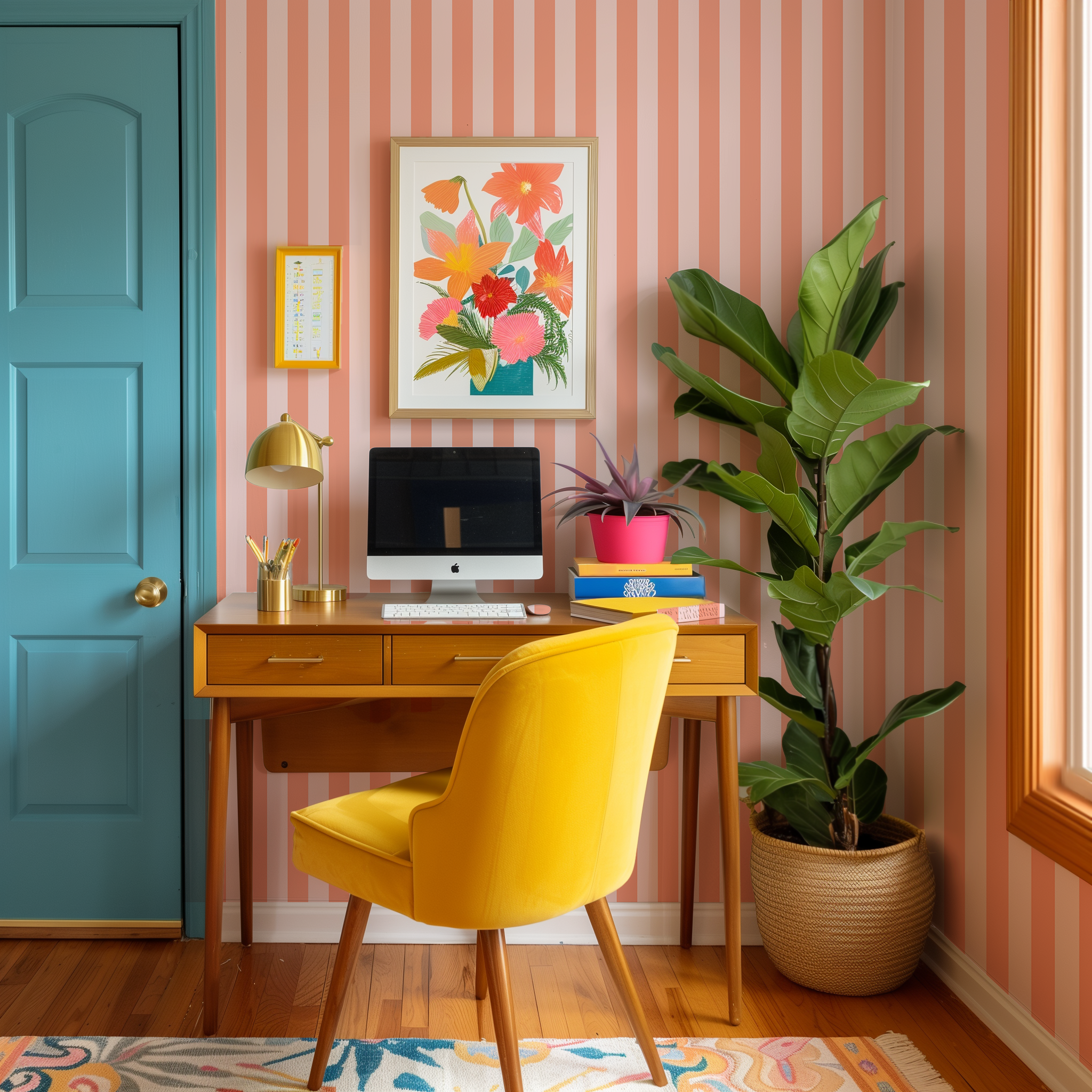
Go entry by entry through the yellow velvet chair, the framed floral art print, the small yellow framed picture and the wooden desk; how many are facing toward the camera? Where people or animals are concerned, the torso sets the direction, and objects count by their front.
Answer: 3

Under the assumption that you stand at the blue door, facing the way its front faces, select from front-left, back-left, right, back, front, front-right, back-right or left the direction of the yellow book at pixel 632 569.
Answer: front-left

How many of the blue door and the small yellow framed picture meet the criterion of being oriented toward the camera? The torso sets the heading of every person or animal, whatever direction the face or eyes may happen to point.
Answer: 2

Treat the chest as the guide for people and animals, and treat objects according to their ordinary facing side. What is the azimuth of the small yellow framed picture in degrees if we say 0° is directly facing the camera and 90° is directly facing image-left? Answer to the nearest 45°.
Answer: approximately 0°

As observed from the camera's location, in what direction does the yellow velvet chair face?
facing away from the viewer and to the left of the viewer

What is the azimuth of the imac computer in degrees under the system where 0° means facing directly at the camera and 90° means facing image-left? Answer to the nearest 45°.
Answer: approximately 0°

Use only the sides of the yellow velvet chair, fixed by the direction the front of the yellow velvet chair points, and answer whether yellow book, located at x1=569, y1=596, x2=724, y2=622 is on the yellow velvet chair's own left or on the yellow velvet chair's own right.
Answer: on the yellow velvet chair's own right
